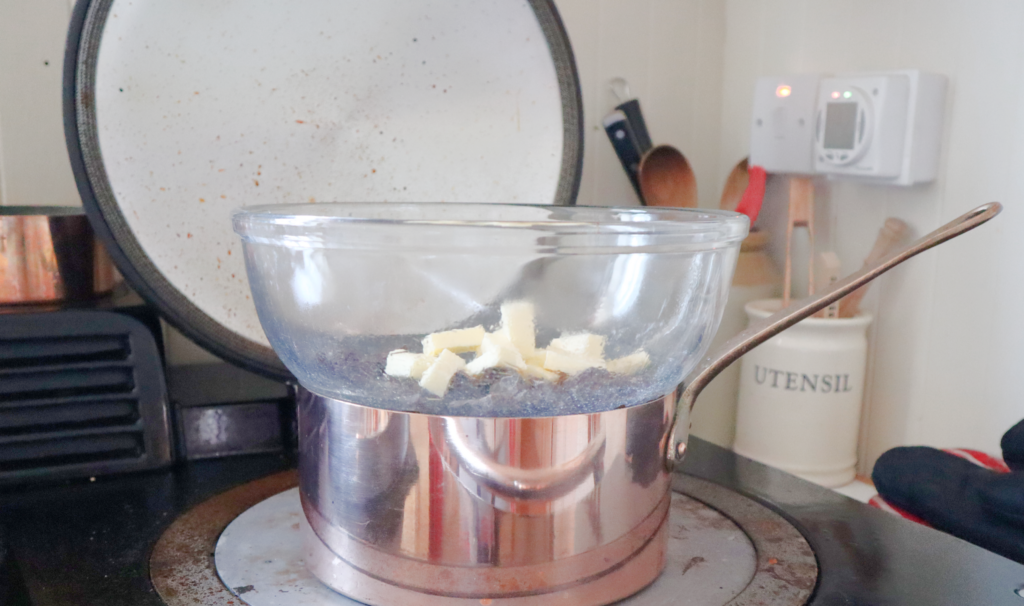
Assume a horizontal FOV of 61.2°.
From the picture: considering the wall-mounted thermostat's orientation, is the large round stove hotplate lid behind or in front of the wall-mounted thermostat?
in front

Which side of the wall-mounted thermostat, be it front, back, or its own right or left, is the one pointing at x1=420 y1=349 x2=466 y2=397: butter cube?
front

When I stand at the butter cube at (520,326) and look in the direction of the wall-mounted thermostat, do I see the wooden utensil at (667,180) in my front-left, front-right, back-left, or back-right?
front-left

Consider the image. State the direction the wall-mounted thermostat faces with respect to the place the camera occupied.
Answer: facing the viewer and to the left of the viewer

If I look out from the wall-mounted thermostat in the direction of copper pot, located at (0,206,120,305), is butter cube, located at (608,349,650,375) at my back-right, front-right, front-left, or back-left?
front-left
